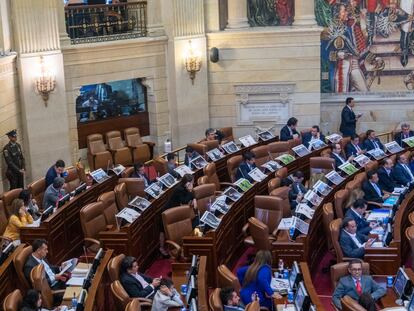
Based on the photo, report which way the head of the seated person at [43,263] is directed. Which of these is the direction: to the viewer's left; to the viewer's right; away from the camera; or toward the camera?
to the viewer's right

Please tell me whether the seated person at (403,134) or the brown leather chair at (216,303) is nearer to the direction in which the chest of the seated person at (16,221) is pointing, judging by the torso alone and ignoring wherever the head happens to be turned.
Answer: the seated person

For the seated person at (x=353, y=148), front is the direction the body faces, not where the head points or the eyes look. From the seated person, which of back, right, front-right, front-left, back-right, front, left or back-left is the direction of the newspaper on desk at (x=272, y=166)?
right

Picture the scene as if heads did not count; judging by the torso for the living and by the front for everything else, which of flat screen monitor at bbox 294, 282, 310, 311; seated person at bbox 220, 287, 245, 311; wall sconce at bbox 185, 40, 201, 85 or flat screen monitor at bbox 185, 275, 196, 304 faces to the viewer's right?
the seated person

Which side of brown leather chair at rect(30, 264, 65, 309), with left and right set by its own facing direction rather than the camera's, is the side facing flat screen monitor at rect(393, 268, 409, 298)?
front

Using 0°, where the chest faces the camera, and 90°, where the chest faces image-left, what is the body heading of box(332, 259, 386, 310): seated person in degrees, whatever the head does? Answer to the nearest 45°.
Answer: approximately 0°

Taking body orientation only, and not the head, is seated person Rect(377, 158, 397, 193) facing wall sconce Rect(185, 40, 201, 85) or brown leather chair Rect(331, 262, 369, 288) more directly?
the brown leather chair

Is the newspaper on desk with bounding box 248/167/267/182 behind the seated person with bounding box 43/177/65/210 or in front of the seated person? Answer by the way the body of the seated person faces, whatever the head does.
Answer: in front
